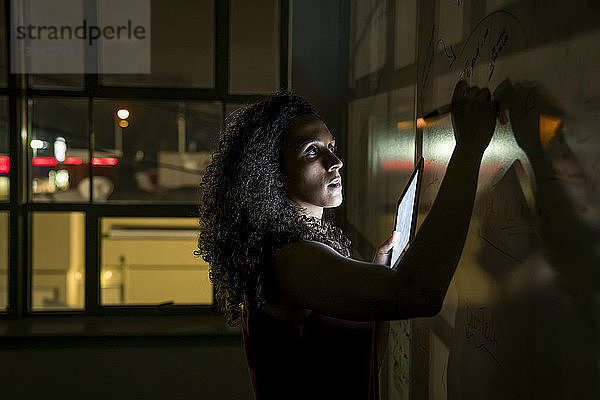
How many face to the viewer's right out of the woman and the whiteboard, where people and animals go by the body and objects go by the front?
1

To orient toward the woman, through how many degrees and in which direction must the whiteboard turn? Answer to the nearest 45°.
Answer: approximately 45° to its right

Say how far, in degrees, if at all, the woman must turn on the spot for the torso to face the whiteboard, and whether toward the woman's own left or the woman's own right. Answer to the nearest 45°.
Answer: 0° — they already face it

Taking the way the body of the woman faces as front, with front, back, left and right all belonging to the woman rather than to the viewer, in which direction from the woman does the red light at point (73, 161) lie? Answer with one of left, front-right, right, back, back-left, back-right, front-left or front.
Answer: back-left

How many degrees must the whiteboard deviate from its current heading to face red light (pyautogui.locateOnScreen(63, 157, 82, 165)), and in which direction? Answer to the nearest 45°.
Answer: approximately 90° to its right

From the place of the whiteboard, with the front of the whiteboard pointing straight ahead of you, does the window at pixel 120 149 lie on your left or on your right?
on your right

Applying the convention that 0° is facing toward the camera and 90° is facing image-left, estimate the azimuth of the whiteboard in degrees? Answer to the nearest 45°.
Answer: approximately 45°

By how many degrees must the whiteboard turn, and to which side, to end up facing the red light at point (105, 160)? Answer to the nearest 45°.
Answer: approximately 90° to its right

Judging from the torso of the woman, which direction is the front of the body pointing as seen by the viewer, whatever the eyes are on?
to the viewer's right

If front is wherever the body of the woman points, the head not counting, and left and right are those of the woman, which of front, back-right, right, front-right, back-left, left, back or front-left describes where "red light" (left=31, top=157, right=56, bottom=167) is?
back-left
